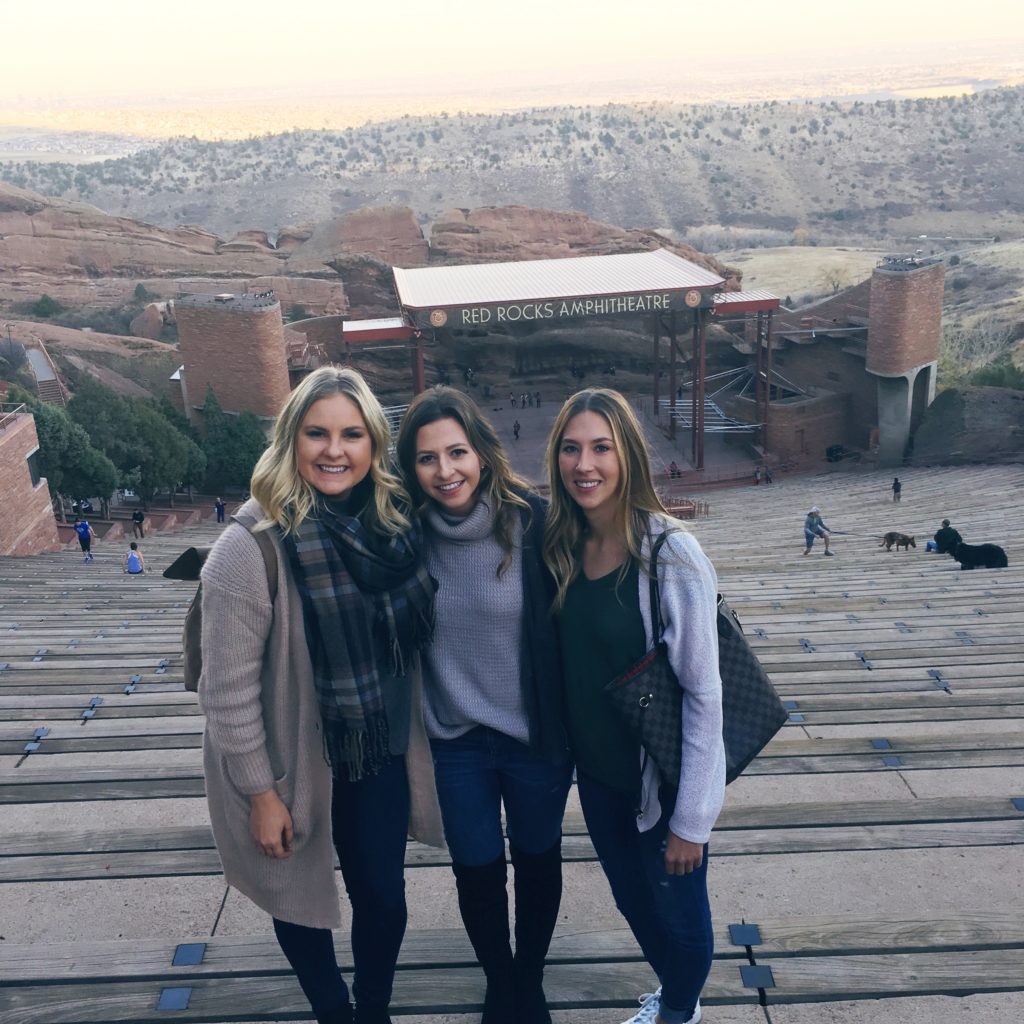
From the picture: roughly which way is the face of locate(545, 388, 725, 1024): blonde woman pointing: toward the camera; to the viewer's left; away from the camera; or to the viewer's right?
toward the camera

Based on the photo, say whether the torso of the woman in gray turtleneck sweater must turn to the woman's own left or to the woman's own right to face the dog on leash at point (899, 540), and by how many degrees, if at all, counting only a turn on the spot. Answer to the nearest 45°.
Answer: approximately 135° to the woman's own left

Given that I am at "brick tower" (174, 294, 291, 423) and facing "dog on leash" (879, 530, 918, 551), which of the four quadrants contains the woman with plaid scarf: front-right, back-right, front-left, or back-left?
front-right

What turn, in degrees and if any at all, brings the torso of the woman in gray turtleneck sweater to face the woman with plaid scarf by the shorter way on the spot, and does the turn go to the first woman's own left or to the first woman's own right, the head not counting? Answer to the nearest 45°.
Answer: approximately 90° to the first woman's own right

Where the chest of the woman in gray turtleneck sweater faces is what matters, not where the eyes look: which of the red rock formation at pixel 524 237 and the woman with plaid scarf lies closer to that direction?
the woman with plaid scarf

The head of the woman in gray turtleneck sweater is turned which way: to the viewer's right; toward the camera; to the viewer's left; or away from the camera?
toward the camera

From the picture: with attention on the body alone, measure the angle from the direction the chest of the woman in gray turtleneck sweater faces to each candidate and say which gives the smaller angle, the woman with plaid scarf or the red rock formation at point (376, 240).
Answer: the woman with plaid scarf

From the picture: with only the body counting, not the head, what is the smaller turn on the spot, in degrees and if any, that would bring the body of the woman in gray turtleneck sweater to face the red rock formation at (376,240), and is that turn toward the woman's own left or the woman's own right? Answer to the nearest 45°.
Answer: approximately 180°

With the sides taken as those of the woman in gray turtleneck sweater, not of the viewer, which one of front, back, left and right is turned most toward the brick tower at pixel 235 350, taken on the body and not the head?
back

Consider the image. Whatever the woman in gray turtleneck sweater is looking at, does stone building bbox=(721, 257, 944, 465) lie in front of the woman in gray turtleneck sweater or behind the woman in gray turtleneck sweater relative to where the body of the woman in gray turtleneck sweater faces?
behind

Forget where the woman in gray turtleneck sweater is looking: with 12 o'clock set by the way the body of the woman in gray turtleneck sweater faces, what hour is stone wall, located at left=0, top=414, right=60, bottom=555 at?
The stone wall is roughly at 5 o'clock from the woman in gray turtleneck sweater.

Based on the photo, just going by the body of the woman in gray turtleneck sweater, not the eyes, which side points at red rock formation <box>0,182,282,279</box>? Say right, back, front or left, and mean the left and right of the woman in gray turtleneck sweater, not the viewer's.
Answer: back

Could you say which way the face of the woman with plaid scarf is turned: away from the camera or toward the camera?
toward the camera

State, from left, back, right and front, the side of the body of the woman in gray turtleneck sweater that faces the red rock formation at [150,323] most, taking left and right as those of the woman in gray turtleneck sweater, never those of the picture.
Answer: back

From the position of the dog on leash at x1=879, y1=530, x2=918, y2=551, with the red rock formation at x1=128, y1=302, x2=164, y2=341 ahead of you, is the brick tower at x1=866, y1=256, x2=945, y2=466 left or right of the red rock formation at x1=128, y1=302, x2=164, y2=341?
right

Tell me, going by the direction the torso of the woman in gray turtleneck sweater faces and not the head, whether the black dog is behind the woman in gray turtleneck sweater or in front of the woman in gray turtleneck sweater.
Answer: behind

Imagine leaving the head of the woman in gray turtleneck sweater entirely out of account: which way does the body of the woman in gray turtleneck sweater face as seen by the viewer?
toward the camera
